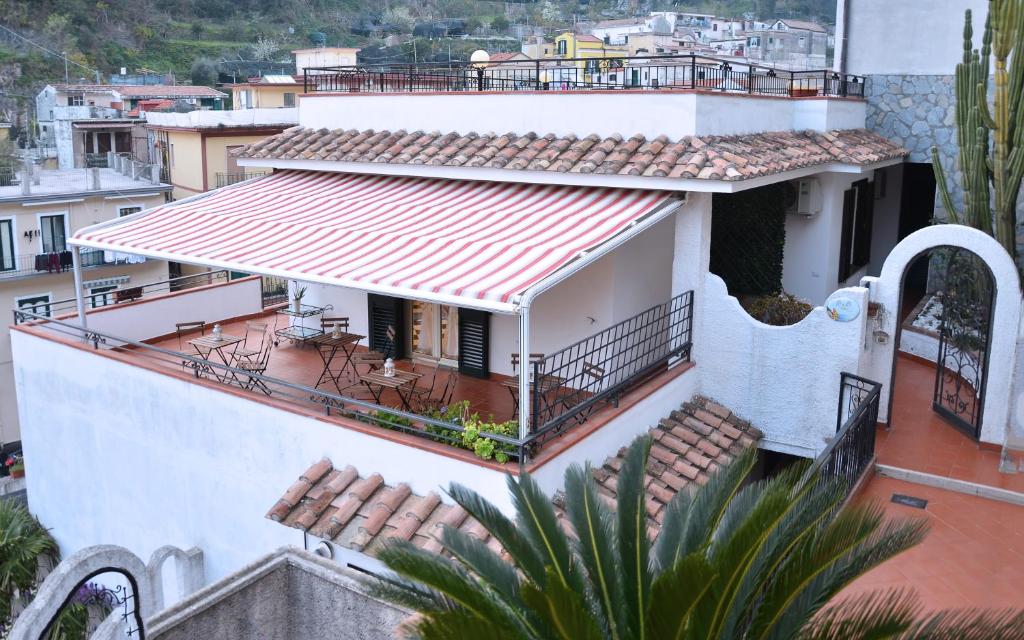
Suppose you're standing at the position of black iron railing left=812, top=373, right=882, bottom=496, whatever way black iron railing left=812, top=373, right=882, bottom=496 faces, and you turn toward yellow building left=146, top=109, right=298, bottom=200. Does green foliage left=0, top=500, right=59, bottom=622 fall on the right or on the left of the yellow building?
left

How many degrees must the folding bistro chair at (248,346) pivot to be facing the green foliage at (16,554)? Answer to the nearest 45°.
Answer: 0° — it already faces it

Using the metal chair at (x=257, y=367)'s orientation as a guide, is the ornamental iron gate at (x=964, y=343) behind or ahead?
behind

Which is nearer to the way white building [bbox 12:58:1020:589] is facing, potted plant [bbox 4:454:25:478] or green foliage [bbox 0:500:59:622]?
the green foliage

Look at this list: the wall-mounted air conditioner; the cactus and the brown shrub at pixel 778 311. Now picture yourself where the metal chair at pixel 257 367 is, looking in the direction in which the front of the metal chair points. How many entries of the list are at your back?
3

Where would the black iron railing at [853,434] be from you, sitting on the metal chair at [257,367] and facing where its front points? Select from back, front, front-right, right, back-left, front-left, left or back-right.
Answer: back-left

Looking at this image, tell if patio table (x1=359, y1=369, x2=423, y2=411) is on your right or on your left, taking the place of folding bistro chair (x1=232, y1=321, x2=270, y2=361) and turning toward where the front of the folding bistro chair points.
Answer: on your left

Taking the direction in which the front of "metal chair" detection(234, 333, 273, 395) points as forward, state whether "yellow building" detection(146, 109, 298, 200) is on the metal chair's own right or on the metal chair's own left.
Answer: on the metal chair's own right

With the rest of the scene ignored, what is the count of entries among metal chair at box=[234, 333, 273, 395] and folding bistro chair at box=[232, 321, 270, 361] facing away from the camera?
0

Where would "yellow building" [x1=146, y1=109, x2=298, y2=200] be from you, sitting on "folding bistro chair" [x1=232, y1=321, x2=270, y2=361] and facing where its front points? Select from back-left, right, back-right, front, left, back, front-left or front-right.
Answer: back-right

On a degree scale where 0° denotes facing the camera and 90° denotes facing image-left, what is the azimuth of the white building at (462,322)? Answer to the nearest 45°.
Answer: approximately 45°

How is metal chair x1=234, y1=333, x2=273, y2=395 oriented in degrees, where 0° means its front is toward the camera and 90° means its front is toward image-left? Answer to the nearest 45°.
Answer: approximately 90°

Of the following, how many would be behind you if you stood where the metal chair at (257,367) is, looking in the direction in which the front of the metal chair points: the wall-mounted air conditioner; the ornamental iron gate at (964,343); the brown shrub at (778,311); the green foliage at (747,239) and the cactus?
5

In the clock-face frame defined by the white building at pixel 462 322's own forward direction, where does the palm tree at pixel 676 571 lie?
The palm tree is roughly at 10 o'clock from the white building.
